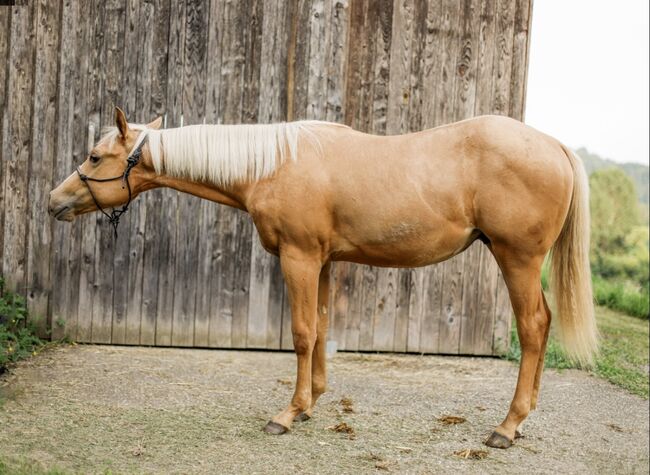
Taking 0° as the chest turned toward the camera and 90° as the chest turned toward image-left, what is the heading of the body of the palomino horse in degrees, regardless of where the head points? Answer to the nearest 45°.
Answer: approximately 90°
